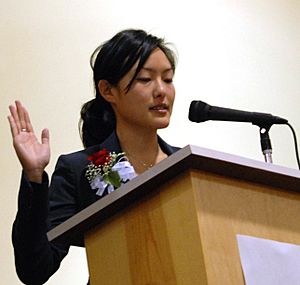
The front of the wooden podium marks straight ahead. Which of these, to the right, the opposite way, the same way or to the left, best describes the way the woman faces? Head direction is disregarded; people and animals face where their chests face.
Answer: the same way

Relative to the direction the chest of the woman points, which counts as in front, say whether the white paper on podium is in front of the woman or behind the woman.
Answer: in front

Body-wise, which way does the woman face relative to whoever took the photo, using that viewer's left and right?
facing the viewer and to the right of the viewer

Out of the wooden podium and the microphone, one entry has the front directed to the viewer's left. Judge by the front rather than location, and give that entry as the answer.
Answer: the microphone

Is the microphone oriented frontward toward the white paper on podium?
no

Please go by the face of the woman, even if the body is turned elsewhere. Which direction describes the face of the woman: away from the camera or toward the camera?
toward the camera

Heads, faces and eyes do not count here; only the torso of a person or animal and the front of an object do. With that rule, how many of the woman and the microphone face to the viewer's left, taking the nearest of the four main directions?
1

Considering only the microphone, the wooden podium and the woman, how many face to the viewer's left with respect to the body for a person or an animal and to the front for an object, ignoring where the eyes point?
1

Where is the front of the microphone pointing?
to the viewer's left

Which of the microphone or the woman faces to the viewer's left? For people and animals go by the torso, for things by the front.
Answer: the microphone

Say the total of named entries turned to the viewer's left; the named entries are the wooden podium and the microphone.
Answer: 1
